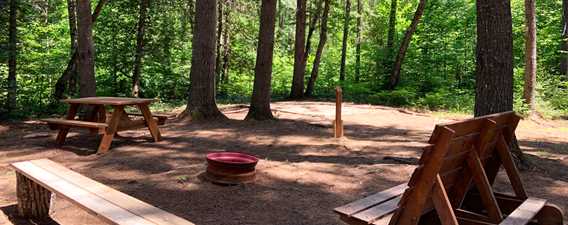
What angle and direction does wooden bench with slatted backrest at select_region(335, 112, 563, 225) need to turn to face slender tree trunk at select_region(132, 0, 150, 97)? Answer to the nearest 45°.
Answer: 0° — it already faces it

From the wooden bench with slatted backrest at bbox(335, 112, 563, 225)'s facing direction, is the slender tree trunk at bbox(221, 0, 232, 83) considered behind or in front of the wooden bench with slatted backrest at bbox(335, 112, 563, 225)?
in front

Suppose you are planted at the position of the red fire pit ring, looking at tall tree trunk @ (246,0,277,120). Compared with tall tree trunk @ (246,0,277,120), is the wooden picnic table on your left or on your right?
left

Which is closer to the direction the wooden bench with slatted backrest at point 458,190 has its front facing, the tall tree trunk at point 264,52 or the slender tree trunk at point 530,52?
the tall tree trunk

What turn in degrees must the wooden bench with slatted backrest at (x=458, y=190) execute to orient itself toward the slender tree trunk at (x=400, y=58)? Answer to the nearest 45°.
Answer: approximately 45° to its right

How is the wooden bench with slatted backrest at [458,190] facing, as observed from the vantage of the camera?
facing away from the viewer and to the left of the viewer

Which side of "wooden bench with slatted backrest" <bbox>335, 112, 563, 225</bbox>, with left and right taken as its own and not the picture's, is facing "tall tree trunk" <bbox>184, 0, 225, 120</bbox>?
front

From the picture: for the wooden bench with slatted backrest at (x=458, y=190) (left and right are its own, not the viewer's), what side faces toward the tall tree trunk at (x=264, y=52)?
front

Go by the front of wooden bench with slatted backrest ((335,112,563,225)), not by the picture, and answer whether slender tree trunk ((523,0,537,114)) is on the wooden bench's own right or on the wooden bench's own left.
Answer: on the wooden bench's own right
